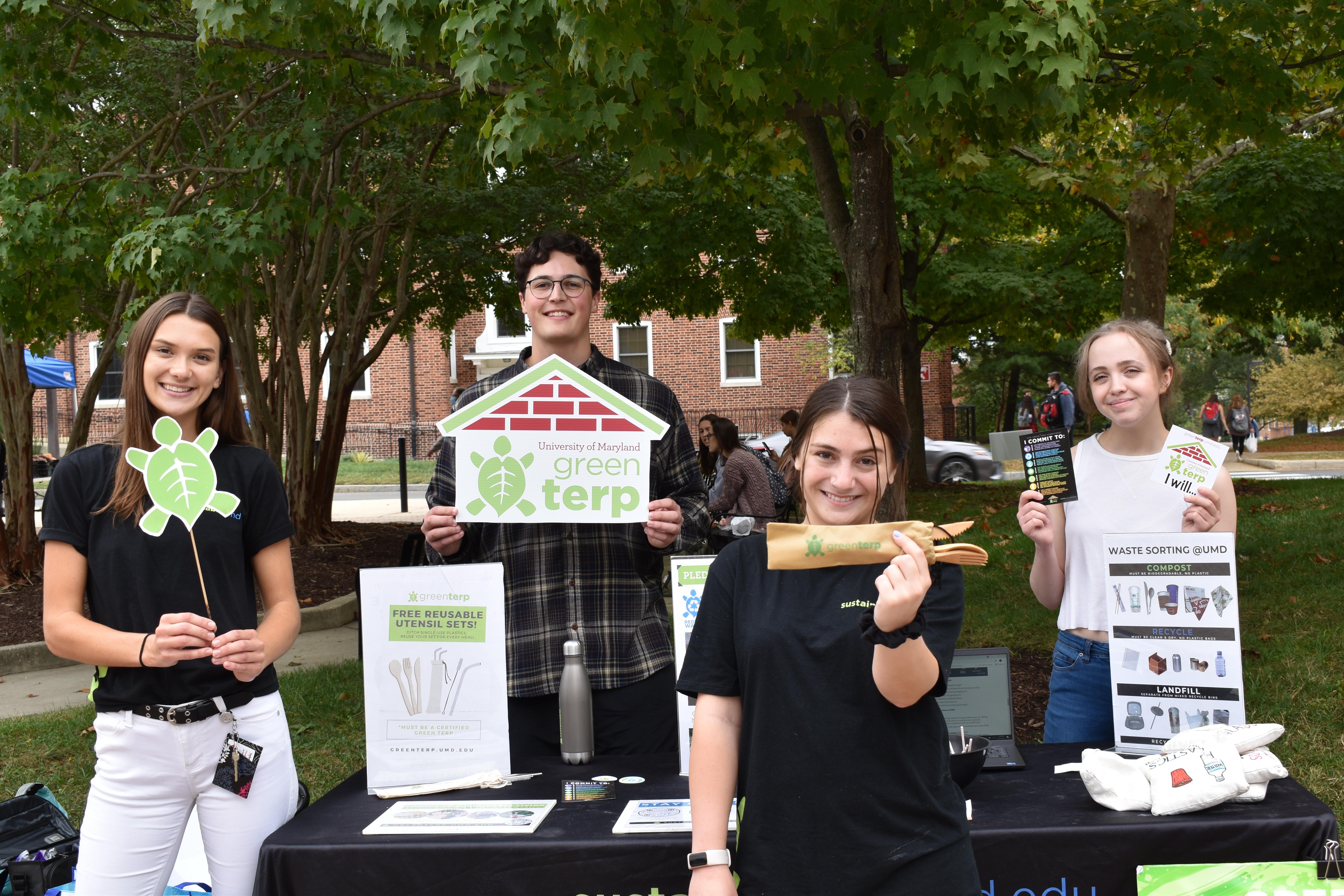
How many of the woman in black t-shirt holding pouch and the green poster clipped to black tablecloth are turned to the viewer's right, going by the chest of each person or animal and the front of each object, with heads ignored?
0

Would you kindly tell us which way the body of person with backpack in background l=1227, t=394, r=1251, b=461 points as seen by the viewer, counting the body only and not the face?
away from the camera

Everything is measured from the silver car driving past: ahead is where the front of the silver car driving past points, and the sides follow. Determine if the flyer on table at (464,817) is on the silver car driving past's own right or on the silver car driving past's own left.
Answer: on the silver car driving past's own right

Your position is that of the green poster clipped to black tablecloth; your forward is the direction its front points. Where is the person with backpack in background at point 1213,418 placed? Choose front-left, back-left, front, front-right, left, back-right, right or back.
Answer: back

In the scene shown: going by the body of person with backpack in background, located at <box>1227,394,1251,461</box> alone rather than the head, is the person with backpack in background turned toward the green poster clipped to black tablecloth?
no

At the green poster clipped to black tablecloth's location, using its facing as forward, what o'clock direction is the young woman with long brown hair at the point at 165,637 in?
The young woman with long brown hair is roughly at 2 o'clock from the green poster clipped to black tablecloth.

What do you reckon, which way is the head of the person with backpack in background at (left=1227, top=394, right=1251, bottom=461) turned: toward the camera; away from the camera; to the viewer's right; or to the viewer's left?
away from the camera

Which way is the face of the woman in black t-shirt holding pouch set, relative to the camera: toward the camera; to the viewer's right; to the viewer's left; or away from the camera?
toward the camera

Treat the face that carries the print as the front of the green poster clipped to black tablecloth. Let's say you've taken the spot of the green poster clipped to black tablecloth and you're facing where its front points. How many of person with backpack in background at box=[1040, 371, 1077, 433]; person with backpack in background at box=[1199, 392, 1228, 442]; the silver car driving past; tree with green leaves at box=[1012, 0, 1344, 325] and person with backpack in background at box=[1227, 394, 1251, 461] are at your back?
5

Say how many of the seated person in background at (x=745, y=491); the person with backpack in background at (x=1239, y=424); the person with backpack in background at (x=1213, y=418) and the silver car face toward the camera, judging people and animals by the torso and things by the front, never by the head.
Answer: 0

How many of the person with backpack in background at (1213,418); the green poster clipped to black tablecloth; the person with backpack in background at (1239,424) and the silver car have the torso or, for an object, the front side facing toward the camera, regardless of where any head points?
1

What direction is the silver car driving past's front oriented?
to the viewer's right

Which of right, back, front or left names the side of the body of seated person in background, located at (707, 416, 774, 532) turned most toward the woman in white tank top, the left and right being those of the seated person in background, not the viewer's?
left

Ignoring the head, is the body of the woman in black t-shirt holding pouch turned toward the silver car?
no

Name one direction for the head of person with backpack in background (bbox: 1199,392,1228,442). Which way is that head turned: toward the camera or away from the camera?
away from the camera

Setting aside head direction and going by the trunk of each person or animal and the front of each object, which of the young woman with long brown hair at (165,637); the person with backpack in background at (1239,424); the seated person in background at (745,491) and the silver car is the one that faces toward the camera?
the young woman with long brown hair

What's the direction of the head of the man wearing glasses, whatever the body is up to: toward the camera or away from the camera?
toward the camera
